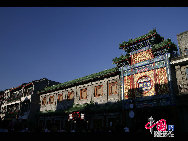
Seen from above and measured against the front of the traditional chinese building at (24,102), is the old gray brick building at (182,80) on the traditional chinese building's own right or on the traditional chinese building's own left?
on the traditional chinese building's own left
